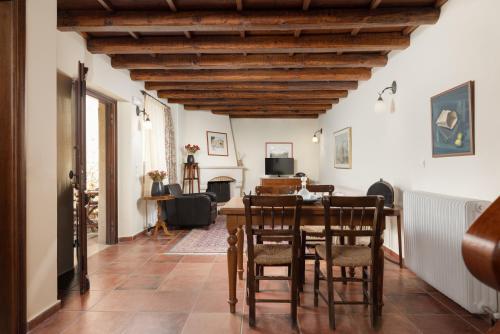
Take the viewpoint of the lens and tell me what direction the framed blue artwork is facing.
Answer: facing the viewer and to the left of the viewer

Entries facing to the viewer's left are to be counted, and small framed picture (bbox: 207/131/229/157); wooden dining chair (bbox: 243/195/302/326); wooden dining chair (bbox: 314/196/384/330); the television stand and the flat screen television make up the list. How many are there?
0

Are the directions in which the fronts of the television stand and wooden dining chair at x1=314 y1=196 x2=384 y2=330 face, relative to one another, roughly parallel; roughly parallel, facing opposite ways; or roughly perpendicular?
roughly parallel, facing opposite ways

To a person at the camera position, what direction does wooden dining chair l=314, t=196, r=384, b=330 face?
facing away from the viewer

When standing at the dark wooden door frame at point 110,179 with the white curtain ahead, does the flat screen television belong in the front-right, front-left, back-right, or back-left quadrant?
front-right

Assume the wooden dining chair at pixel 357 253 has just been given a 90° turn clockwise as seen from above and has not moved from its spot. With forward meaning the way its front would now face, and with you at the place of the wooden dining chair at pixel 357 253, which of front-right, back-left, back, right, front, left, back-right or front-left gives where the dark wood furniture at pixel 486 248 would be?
right

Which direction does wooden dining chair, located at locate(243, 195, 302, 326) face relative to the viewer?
away from the camera

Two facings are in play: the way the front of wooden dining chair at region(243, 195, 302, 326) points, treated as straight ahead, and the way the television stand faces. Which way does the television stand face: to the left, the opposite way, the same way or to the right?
the opposite way

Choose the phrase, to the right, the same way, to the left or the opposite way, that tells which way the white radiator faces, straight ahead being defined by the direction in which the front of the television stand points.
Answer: to the right

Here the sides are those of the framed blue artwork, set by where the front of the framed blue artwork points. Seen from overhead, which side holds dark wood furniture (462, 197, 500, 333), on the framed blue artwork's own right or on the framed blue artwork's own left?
on the framed blue artwork's own left

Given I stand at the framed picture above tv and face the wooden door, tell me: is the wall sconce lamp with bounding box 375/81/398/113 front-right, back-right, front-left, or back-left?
front-left

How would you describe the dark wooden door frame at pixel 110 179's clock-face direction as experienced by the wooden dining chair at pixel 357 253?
The dark wooden door frame is roughly at 10 o'clock from the wooden dining chair.

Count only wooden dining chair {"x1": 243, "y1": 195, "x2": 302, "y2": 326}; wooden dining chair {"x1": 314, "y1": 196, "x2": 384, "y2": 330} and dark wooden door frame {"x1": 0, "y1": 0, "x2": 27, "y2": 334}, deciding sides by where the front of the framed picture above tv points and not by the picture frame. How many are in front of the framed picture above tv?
3

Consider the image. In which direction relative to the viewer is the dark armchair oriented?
to the viewer's right

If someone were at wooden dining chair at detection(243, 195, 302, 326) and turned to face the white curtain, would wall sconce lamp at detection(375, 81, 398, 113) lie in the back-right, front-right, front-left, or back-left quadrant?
front-right

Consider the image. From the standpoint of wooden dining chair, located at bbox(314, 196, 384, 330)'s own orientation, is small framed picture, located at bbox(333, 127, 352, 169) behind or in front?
in front

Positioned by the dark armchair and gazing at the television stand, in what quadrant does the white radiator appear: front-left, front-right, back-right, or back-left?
back-right

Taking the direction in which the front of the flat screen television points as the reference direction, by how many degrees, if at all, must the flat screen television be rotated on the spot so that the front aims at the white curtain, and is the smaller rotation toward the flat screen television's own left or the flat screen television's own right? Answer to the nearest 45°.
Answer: approximately 45° to the flat screen television's own right

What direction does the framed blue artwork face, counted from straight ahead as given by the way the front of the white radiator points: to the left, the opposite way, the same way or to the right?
the same way

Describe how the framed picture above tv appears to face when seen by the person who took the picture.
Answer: facing the viewer

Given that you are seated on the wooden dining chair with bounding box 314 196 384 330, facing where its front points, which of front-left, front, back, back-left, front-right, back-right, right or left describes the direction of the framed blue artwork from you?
front-right
